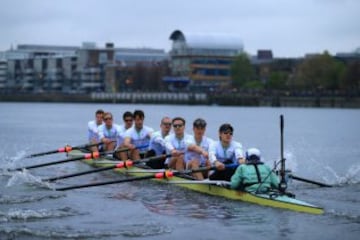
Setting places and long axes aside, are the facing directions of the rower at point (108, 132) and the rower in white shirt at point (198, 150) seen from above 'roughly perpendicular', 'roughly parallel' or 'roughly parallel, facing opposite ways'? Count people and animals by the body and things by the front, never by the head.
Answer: roughly parallel

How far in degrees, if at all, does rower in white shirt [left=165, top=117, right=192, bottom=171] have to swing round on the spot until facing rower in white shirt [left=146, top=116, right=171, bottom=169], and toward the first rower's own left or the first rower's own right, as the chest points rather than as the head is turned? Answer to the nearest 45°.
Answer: approximately 180°

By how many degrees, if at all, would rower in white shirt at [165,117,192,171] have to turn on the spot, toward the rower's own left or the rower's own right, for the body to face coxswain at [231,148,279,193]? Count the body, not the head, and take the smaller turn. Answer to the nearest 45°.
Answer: approximately 45° to the rower's own left

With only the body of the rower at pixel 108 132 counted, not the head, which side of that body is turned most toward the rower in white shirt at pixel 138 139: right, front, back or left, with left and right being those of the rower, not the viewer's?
front

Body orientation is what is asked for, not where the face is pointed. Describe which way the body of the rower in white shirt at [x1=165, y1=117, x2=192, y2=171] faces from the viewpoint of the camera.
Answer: toward the camera

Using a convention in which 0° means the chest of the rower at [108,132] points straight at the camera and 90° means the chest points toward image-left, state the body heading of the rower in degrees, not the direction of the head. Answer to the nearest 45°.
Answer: approximately 0°

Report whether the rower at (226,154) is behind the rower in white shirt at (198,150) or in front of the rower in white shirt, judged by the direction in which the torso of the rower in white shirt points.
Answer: in front

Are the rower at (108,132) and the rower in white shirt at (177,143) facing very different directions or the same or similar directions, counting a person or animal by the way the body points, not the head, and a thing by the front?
same or similar directions
